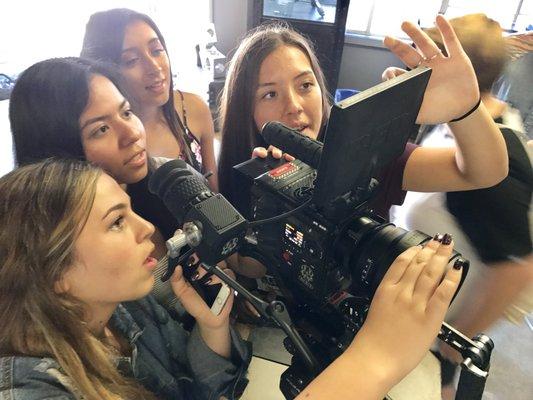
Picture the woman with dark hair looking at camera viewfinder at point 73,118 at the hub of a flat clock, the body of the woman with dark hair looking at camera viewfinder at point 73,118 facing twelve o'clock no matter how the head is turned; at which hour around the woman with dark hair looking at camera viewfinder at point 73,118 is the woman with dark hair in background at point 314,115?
the woman with dark hair in background at point 314,115 is roughly at 11 o'clock from the woman with dark hair looking at camera viewfinder at point 73,118.

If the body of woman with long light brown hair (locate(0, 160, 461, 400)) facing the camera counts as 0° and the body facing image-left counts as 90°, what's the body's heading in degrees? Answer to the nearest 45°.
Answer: approximately 270°

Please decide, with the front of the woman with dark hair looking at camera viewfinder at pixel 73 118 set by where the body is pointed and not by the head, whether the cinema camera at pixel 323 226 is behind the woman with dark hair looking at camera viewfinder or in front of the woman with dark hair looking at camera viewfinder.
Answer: in front

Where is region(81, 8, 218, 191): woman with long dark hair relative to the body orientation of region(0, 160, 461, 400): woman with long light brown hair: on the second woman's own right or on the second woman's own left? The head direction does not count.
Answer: on the second woman's own left

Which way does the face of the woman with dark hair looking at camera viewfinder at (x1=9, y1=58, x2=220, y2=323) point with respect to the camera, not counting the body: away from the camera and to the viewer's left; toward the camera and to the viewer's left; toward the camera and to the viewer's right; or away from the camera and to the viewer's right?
toward the camera and to the viewer's right

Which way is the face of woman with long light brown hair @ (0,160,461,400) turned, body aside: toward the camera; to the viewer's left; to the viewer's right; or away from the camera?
to the viewer's right
